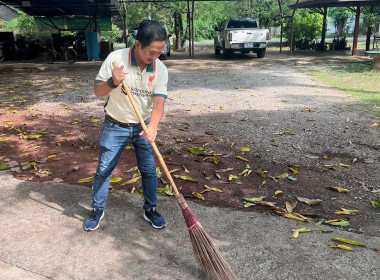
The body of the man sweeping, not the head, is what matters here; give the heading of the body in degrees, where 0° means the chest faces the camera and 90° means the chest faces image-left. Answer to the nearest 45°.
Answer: approximately 0°

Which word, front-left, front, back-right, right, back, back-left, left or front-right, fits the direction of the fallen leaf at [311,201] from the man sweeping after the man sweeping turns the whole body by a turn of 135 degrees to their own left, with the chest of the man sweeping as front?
front-right

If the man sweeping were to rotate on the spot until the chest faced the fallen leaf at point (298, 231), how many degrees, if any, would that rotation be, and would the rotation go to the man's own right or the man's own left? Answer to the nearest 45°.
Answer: approximately 90° to the man's own left

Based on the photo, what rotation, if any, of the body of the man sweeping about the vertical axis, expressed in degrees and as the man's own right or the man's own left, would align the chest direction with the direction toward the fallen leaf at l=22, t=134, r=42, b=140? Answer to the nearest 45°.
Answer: approximately 135° to the man's own right

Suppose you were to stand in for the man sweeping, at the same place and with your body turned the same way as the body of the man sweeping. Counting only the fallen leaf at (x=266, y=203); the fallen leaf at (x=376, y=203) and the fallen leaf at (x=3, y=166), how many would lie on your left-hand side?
2

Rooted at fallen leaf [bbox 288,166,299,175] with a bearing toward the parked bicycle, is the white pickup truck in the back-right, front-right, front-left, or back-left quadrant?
front-right

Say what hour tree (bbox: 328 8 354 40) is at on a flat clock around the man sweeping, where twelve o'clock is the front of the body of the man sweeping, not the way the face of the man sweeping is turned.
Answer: The tree is roughly at 7 o'clock from the man sweeping.

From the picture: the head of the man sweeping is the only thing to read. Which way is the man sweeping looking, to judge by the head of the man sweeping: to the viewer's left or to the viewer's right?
to the viewer's right

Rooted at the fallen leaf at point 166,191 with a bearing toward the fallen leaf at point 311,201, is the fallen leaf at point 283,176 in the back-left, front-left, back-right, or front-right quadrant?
front-left

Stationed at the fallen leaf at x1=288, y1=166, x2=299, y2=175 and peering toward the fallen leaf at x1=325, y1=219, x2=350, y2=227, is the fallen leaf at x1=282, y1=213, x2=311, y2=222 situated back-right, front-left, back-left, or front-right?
front-right

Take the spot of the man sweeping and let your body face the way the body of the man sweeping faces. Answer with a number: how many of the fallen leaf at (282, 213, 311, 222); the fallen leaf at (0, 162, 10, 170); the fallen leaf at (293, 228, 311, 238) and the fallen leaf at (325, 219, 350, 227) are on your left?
3

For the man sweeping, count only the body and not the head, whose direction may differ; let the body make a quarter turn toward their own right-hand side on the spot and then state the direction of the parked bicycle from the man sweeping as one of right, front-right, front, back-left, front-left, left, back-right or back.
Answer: right

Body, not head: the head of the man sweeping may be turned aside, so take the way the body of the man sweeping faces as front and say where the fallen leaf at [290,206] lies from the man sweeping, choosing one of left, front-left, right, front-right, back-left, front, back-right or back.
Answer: left

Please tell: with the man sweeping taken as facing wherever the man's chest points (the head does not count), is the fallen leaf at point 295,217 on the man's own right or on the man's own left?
on the man's own left
